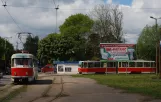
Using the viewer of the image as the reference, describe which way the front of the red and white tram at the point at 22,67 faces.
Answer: facing the viewer
